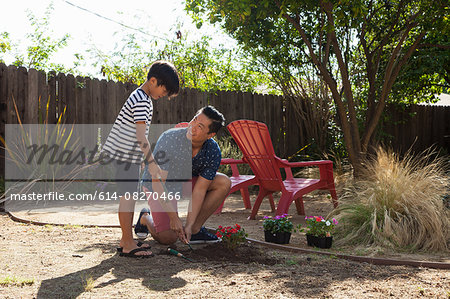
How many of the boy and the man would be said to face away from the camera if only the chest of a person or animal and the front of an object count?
0

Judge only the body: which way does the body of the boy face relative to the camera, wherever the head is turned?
to the viewer's right

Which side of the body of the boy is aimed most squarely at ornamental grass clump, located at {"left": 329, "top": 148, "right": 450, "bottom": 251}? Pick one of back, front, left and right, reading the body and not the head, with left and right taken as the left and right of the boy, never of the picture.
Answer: front

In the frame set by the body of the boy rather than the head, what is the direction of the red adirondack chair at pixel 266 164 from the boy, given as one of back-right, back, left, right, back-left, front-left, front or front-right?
front-left

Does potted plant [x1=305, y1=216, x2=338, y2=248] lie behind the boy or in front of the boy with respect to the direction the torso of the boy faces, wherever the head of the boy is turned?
in front

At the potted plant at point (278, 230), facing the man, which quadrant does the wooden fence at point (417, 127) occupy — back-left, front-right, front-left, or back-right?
back-right
